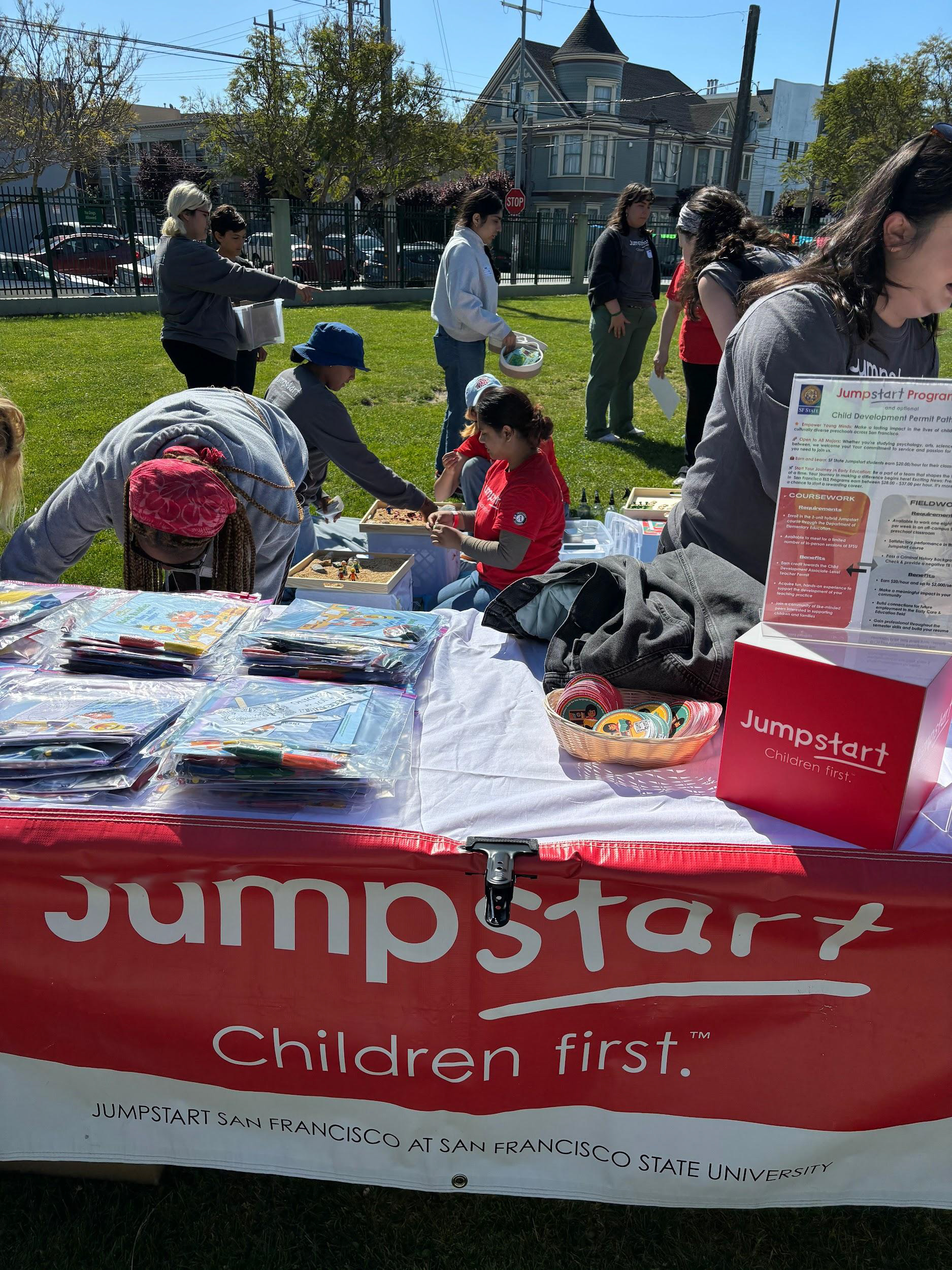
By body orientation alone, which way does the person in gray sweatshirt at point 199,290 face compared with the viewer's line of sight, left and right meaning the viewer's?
facing to the right of the viewer

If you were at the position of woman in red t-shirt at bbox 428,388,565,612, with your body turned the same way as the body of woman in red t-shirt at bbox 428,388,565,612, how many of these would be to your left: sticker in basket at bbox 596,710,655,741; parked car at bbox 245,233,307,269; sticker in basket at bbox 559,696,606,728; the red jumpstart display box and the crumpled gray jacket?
4

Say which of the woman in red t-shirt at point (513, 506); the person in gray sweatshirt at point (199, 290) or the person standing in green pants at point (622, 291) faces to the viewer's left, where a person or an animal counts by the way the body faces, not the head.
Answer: the woman in red t-shirt

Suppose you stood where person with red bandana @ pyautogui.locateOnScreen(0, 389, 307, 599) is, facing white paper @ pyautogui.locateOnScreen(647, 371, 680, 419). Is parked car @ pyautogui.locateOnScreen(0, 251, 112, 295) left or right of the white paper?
left

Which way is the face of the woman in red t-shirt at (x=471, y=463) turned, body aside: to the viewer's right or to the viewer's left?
to the viewer's left

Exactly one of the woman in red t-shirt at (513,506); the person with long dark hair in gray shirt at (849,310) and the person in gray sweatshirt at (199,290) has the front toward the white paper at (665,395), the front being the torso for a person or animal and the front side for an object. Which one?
the person in gray sweatshirt

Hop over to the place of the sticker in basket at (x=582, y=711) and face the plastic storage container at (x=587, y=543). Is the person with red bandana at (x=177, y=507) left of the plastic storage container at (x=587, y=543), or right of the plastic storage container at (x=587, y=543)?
left

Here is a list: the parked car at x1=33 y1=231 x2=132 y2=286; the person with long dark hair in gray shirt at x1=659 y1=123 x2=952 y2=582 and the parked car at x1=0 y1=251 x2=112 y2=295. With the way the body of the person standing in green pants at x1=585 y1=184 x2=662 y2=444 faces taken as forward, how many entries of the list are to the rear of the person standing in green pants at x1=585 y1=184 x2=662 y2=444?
2

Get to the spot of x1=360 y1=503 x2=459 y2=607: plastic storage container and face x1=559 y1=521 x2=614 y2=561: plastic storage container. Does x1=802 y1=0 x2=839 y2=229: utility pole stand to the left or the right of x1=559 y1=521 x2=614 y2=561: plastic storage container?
left

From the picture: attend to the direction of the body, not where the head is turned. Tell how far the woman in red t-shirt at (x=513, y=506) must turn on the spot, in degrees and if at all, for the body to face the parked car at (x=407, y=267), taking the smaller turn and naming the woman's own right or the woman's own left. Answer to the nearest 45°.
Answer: approximately 90° to the woman's own right
